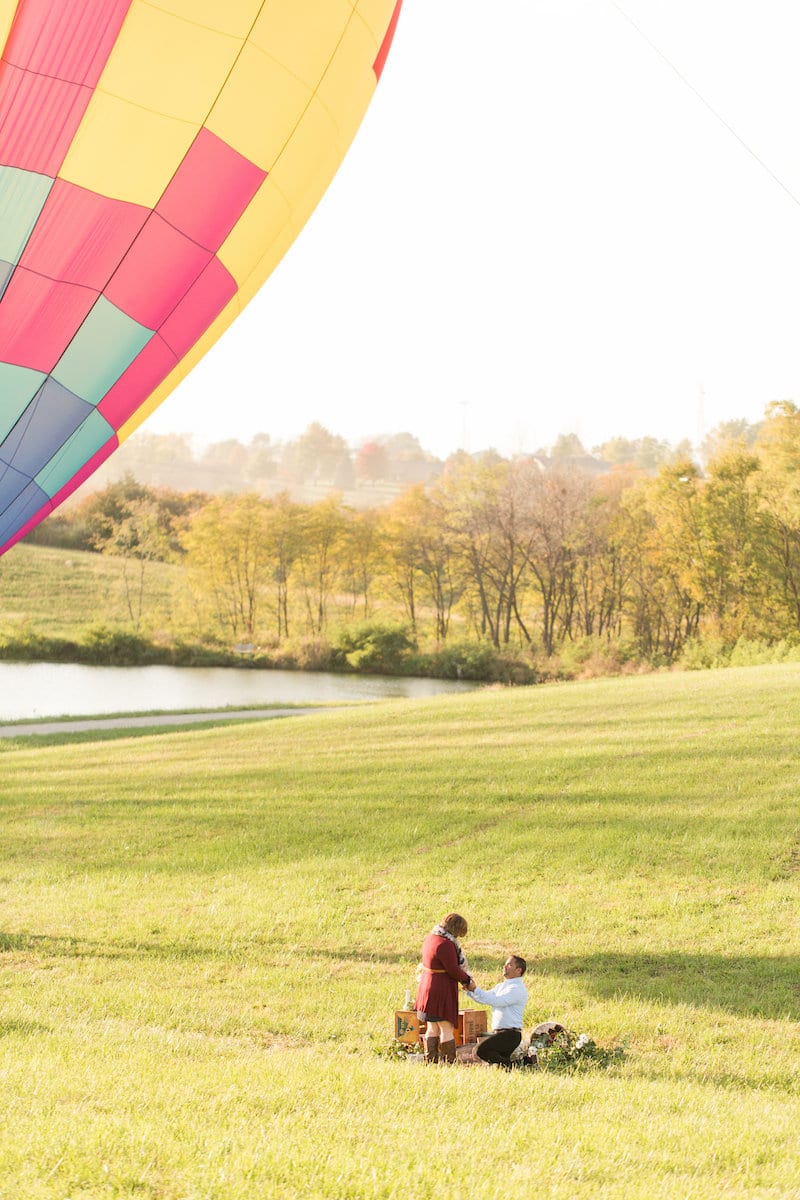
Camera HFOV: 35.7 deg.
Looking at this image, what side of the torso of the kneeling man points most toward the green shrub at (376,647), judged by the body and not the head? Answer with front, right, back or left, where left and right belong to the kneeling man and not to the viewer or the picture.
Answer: right

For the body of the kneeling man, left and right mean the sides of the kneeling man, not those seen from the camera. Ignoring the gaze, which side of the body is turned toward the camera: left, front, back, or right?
left

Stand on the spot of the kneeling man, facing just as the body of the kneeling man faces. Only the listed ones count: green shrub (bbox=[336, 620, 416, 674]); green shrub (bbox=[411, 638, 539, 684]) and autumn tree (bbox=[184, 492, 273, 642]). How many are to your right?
3

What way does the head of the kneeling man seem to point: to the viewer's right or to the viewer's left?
to the viewer's left

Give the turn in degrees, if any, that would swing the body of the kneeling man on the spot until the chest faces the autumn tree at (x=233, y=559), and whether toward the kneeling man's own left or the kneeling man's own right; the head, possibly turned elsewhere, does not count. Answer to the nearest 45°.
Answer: approximately 90° to the kneeling man's own right

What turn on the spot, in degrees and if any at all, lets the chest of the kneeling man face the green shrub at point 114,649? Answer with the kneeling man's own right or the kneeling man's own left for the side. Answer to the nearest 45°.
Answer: approximately 90° to the kneeling man's own right

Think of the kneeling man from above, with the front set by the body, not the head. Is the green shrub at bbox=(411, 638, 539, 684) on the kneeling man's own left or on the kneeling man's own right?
on the kneeling man's own right

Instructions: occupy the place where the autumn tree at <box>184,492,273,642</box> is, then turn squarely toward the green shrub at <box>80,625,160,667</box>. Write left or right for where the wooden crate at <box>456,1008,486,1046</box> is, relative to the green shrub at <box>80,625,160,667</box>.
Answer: left
